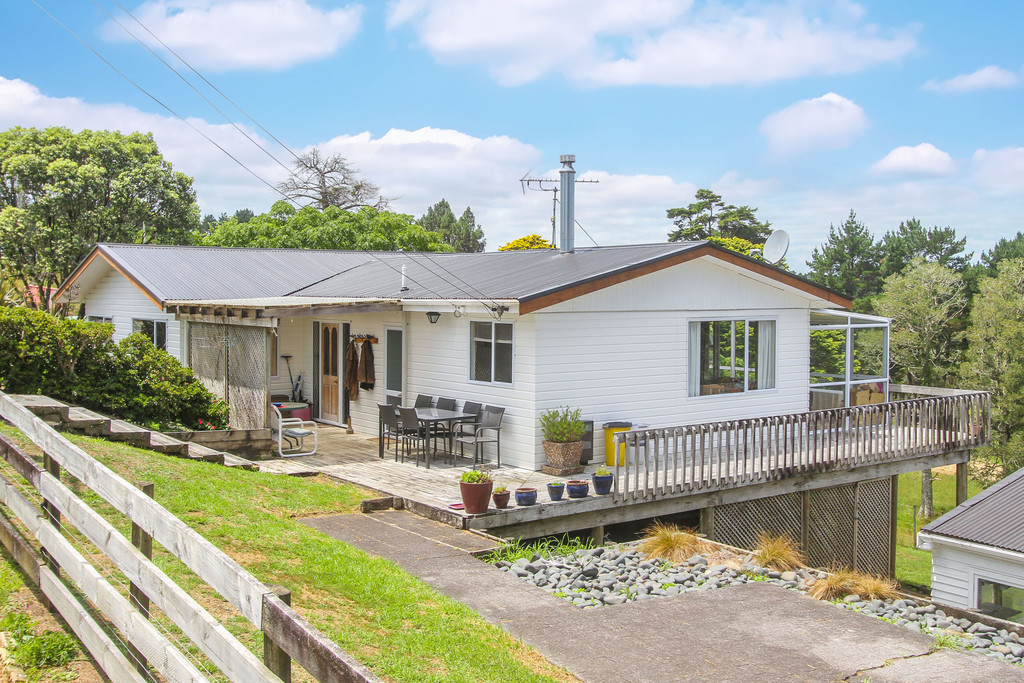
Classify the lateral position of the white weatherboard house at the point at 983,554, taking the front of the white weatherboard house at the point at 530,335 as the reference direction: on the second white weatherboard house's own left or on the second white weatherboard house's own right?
on the second white weatherboard house's own left

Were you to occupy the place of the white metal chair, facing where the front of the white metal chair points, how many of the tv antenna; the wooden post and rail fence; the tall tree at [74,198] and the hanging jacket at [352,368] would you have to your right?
1

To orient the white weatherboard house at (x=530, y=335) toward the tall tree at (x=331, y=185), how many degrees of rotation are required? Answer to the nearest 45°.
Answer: approximately 135° to its right

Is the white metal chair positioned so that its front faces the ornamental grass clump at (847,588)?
no

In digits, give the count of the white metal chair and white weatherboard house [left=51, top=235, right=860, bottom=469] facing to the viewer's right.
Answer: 1

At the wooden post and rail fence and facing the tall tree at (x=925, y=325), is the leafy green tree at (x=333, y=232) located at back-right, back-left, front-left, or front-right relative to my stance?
front-left

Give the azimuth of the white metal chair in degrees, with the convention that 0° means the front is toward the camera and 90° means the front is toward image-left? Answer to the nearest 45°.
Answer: approximately 270°

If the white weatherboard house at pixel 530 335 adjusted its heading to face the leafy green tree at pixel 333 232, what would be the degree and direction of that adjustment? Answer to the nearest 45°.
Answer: approximately 135° to its right

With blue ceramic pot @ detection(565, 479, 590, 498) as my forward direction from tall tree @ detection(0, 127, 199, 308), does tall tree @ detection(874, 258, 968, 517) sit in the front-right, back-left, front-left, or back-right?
front-left

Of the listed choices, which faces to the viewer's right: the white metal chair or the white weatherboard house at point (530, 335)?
the white metal chair

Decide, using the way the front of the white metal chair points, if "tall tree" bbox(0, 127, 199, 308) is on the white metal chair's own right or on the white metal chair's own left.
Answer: on the white metal chair's own left

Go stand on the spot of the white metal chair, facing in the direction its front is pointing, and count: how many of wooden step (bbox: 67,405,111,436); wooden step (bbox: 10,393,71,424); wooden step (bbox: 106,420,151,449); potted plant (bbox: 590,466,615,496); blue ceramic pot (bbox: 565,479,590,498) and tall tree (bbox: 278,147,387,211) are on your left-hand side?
1

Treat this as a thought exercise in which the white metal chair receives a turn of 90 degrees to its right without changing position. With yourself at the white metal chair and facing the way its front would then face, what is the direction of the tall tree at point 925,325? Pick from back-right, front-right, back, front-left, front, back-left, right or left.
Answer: back-left
